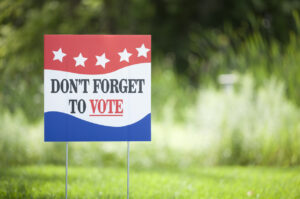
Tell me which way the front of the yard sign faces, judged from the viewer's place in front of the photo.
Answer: facing the viewer
